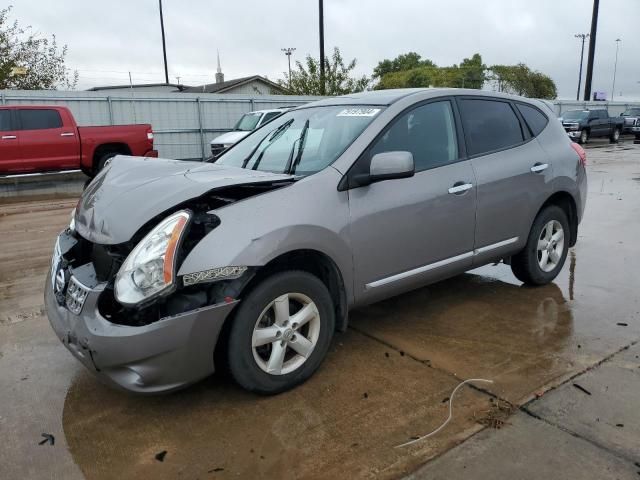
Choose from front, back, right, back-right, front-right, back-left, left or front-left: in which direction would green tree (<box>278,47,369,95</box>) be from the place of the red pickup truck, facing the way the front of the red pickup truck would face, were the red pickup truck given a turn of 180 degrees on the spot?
front-left

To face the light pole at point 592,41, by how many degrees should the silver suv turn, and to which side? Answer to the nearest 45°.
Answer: approximately 180°

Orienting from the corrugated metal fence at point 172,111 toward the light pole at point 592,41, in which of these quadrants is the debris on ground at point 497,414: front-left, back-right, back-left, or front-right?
back-right

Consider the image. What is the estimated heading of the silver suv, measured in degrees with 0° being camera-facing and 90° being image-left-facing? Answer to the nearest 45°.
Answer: approximately 45°

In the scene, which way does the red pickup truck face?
to the viewer's left

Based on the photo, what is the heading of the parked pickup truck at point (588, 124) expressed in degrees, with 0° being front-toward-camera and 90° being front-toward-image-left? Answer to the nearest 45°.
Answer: approximately 45°

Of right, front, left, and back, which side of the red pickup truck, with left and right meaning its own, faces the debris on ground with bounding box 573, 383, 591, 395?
left

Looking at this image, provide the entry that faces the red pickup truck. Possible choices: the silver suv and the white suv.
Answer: the white suv

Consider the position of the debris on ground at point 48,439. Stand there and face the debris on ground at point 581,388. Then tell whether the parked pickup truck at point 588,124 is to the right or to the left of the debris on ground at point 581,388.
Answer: left

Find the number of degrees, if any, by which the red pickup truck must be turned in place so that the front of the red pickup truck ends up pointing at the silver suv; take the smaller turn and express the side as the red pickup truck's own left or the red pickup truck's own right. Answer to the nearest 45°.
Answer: approximately 90° to the red pickup truck's own left

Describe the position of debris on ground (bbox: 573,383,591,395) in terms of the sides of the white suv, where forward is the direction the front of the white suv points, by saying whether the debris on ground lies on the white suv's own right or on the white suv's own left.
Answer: on the white suv's own left
